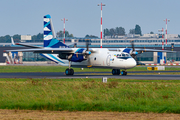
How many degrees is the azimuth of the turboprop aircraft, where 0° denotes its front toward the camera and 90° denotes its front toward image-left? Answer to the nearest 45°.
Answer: approximately 315°
